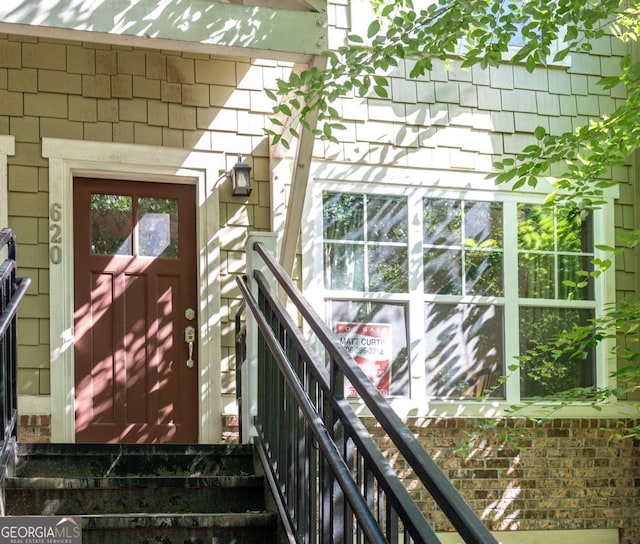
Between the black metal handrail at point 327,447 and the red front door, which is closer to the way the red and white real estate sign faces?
the black metal handrail

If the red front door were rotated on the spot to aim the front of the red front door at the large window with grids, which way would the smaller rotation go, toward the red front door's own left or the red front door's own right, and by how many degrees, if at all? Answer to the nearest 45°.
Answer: approximately 90° to the red front door's own left

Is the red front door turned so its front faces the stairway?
yes

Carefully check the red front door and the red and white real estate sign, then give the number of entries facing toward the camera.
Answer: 2

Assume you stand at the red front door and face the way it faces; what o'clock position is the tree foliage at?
The tree foliage is roughly at 10 o'clock from the red front door.

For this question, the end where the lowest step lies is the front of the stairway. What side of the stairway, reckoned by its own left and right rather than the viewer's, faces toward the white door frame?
back

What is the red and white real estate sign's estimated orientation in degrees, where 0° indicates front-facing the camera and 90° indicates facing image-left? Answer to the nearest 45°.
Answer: approximately 0°

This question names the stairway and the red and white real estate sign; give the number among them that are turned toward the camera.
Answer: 2

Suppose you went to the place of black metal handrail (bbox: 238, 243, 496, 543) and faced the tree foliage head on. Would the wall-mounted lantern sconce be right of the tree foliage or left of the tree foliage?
left

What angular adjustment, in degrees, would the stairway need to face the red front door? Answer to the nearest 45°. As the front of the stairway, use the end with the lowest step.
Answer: approximately 180°

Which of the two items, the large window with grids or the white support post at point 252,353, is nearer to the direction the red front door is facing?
the white support post

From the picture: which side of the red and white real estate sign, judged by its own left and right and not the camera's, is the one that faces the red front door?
right

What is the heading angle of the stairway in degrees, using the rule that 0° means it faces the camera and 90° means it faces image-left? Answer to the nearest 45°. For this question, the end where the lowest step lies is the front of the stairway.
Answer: approximately 0°
